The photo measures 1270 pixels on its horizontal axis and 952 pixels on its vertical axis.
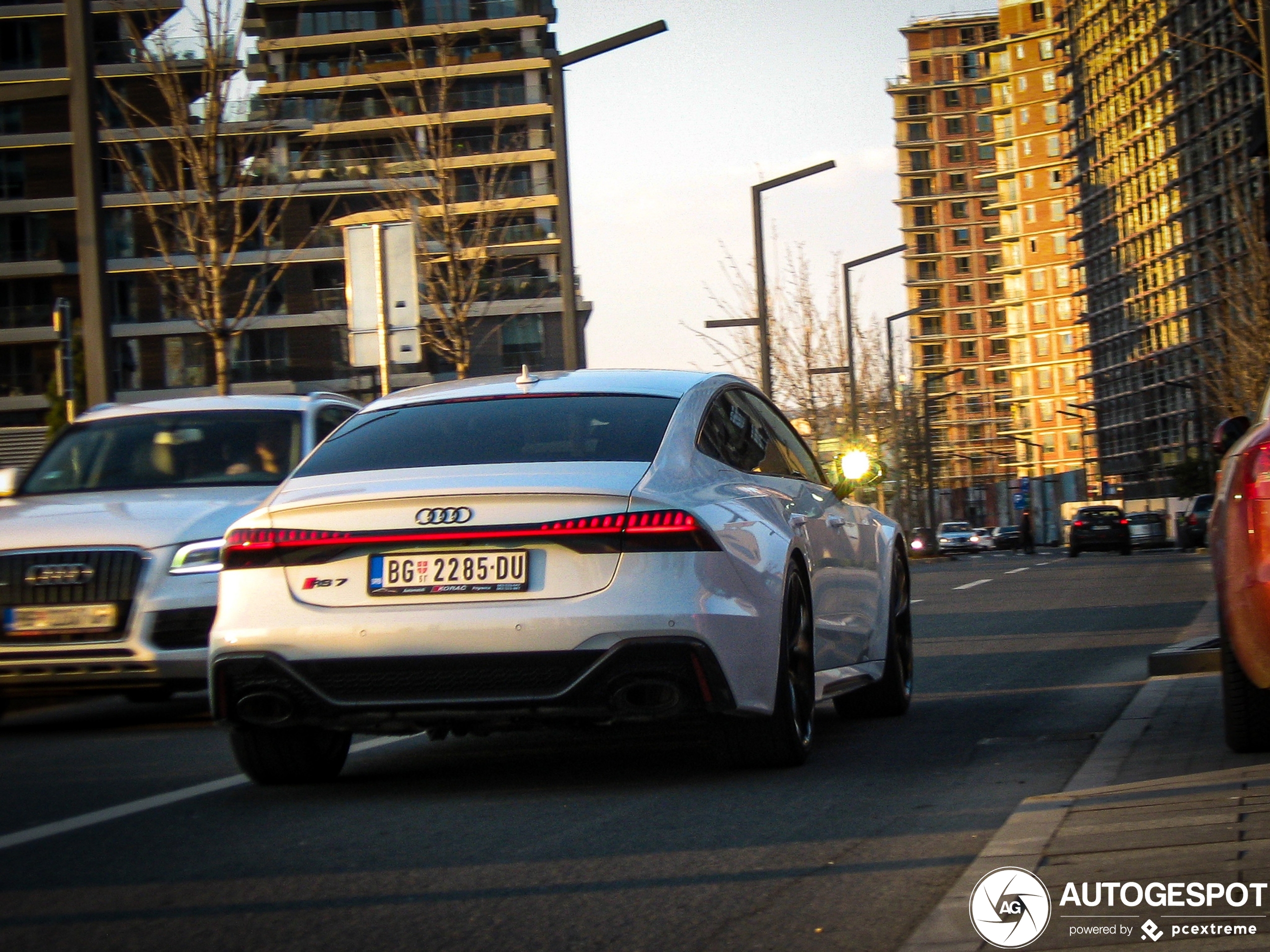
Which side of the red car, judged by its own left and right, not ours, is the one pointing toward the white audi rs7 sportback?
left

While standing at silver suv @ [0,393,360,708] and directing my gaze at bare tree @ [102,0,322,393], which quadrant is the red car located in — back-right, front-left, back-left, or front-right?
back-right

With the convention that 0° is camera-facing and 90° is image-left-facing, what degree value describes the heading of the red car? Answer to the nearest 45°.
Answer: approximately 180°

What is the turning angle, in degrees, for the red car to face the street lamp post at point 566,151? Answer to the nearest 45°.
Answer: approximately 45° to its left

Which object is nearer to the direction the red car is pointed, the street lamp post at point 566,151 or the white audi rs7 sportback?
the street lamp post

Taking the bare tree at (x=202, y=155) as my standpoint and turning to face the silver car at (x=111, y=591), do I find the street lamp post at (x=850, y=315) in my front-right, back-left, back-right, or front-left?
back-left

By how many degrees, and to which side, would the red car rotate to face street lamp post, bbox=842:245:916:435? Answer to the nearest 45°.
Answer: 0° — it already faces it

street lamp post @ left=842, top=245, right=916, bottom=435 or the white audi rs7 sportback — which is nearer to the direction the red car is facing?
the street lamp post
